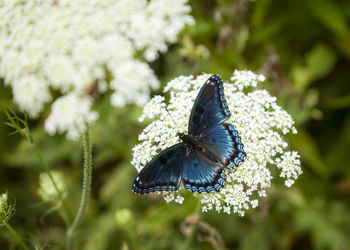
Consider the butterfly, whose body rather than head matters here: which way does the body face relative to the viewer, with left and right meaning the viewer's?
facing away from the viewer and to the left of the viewer

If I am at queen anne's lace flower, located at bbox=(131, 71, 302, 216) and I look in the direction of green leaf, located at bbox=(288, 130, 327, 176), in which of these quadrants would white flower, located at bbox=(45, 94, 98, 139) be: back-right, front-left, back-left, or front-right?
back-left

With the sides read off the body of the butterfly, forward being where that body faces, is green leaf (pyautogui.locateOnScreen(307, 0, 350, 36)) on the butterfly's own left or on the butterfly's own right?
on the butterfly's own right

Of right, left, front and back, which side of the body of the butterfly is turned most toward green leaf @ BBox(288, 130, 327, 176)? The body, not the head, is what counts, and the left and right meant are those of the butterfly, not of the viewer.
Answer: right
